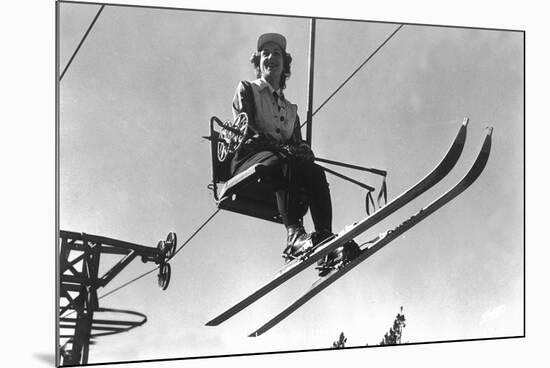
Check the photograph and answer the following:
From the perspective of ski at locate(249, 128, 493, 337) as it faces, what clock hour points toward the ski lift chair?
The ski lift chair is roughly at 5 o'clock from the ski.

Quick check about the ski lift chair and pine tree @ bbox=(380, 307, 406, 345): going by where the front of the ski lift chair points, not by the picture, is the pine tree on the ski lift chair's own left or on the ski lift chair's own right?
on the ski lift chair's own left

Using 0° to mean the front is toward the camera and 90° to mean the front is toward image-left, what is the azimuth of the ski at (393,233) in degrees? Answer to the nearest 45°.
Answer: approximately 270°

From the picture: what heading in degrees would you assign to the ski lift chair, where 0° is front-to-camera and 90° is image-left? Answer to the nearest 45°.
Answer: approximately 315°

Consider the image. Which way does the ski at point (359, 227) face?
to the viewer's right
